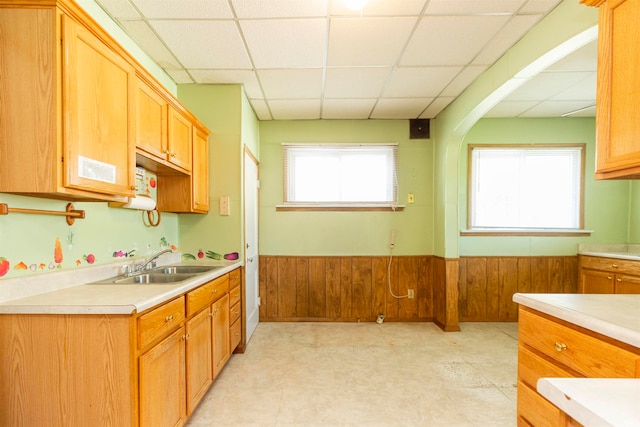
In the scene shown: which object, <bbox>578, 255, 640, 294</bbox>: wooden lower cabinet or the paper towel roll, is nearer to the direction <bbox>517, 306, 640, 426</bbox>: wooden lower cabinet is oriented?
the paper towel roll

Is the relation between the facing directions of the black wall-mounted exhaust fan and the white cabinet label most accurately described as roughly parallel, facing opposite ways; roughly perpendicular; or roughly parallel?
roughly perpendicular

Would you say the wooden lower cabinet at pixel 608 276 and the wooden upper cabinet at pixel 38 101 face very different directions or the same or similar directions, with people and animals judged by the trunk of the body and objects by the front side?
very different directions

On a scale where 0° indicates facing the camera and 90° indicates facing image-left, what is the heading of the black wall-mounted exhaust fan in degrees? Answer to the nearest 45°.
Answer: approximately 0°

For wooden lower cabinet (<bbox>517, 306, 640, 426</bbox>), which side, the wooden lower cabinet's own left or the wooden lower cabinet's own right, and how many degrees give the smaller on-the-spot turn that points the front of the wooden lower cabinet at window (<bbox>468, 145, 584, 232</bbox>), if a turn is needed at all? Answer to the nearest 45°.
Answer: approximately 135° to the wooden lower cabinet's own right

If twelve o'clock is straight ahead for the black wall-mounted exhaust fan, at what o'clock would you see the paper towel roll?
The paper towel roll is roughly at 1 o'clock from the black wall-mounted exhaust fan.

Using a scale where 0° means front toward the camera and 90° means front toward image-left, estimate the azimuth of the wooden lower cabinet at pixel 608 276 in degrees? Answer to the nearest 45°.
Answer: approximately 45°

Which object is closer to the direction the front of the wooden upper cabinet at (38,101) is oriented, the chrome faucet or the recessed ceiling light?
the recessed ceiling light
